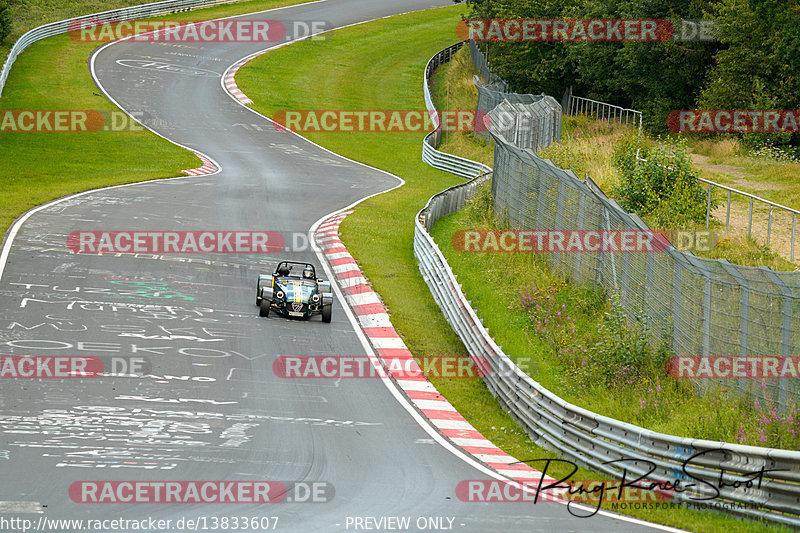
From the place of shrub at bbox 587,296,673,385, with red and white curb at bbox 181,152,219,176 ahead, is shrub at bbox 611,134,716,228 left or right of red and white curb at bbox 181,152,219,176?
right

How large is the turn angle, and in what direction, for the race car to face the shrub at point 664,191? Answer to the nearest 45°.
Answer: approximately 90° to its left

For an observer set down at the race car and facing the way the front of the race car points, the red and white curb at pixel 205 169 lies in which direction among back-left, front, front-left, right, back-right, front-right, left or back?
back

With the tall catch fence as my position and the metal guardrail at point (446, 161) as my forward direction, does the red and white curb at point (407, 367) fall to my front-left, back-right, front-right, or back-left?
front-left

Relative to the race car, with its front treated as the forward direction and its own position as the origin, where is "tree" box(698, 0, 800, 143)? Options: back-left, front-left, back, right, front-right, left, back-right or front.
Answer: back-left

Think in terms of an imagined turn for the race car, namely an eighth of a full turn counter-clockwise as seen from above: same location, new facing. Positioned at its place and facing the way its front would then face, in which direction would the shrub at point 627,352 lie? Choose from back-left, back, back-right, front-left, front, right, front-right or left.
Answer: front

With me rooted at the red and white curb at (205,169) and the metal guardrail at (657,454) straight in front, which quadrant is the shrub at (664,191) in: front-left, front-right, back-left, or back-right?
front-left

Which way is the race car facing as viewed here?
toward the camera

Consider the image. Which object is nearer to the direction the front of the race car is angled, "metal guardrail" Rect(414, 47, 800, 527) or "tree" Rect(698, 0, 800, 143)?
the metal guardrail

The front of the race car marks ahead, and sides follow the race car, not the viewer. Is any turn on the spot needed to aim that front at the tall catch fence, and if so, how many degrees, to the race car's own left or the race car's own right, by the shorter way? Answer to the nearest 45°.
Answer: approximately 135° to the race car's own left

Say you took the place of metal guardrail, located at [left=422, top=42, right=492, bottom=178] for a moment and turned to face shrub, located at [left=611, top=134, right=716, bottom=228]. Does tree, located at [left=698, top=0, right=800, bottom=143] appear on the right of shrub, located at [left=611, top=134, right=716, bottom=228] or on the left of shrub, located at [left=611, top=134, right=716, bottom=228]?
left
